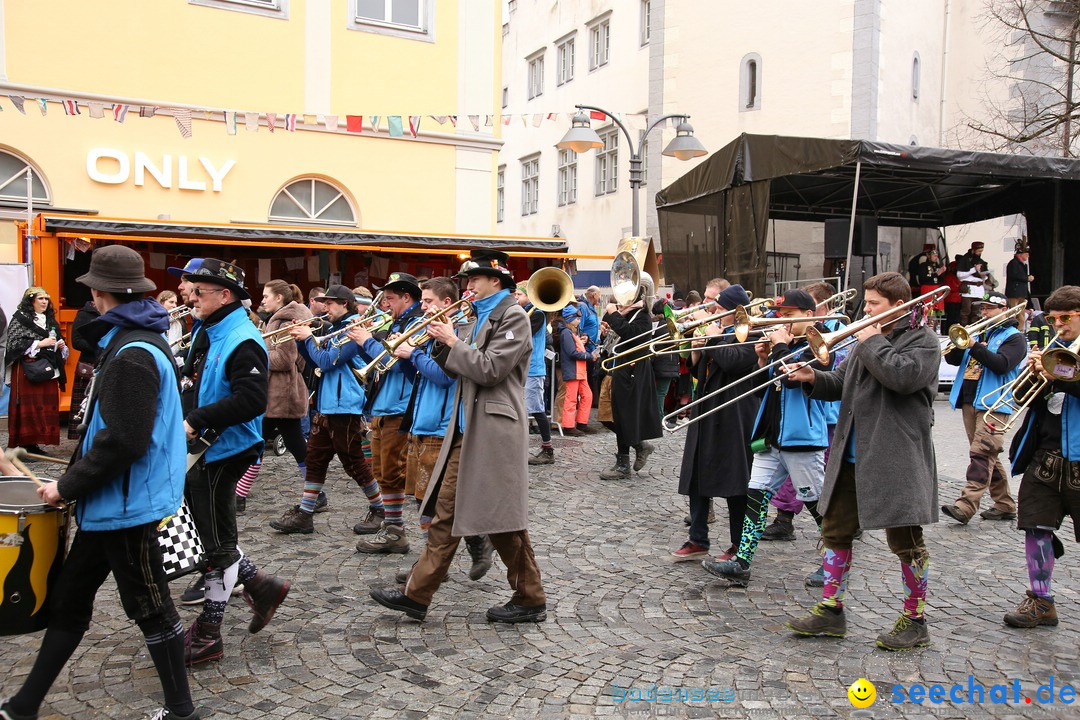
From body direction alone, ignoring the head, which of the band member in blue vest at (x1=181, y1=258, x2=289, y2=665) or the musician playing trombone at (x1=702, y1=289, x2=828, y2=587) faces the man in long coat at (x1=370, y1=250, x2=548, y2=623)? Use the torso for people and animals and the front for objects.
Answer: the musician playing trombone

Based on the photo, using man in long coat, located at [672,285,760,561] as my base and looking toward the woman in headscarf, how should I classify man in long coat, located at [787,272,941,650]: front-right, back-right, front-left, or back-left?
back-left

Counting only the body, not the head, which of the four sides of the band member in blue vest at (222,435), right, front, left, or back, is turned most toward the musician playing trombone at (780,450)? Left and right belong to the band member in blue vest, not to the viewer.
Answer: back

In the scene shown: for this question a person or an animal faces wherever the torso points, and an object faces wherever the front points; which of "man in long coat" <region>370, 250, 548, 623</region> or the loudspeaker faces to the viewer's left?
the man in long coat

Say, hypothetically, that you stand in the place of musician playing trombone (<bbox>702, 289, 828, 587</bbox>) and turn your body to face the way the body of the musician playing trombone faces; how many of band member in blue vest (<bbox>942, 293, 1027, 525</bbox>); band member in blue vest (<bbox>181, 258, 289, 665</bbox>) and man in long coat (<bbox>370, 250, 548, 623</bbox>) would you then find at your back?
1

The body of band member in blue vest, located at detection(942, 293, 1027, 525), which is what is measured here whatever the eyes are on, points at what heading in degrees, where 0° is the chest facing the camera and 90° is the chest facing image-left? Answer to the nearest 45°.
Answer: approximately 45°

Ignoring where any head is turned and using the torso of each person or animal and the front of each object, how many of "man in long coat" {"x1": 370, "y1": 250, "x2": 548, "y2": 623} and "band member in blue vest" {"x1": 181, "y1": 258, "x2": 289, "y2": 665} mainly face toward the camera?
0

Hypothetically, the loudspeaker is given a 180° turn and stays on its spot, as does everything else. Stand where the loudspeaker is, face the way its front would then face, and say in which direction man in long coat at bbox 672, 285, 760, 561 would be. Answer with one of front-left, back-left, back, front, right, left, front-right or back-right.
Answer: back

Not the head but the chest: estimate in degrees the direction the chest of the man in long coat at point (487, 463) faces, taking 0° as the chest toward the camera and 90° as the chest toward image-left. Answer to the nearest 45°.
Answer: approximately 90°

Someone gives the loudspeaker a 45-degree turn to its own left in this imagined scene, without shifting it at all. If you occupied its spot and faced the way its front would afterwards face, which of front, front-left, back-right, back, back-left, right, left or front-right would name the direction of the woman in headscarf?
right

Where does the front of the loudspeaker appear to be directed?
toward the camera

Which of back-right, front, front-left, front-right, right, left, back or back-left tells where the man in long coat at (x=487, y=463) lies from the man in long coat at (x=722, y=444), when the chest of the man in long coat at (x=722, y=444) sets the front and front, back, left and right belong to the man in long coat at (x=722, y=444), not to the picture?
front

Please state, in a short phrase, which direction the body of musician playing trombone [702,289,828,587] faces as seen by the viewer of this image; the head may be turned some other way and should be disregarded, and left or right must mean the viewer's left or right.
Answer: facing the viewer and to the left of the viewer

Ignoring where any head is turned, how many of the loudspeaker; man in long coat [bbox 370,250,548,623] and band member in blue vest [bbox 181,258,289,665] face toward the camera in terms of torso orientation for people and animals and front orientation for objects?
1

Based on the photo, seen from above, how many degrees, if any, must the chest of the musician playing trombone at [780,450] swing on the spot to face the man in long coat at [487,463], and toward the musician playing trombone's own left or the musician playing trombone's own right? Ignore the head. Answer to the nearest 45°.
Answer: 0° — they already face them

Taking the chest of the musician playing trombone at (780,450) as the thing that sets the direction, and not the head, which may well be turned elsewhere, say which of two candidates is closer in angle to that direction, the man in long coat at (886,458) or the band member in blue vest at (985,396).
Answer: the man in long coat

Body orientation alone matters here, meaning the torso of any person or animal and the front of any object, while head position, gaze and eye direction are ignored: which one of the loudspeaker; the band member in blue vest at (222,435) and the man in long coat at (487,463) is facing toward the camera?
the loudspeaker
